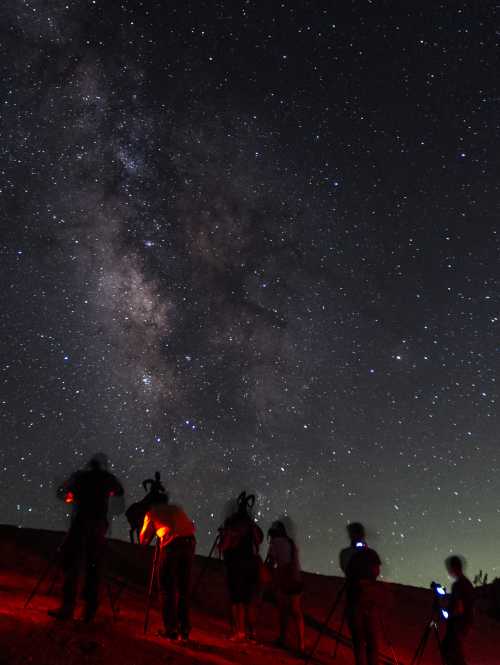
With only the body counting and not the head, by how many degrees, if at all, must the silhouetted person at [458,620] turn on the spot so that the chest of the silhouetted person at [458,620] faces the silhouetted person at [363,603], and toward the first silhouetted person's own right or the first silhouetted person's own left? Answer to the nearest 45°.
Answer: approximately 45° to the first silhouetted person's own left

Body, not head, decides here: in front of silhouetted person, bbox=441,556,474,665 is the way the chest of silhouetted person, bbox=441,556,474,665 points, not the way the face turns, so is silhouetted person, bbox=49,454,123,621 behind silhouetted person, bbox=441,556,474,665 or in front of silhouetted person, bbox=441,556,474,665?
in front

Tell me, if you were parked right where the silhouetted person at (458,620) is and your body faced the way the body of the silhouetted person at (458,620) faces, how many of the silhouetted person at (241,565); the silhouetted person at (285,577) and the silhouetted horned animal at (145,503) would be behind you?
0

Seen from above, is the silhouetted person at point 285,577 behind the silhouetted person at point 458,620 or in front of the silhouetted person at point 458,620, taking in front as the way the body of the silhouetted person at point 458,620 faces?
in front

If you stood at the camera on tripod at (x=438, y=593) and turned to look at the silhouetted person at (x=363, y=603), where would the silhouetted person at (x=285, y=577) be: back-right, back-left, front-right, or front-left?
front-right

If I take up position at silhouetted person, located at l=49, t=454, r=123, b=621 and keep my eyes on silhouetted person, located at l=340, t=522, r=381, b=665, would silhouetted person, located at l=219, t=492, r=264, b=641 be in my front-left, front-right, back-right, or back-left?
front-left

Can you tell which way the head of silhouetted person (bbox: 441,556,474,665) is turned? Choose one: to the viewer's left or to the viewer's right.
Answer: to the viewer's left

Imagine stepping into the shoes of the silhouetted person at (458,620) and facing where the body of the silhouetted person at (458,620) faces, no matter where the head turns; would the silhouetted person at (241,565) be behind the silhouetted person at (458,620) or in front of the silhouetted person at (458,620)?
in front

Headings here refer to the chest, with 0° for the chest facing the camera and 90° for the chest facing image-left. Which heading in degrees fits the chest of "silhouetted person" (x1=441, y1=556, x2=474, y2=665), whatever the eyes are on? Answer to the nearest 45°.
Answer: approximately 90°

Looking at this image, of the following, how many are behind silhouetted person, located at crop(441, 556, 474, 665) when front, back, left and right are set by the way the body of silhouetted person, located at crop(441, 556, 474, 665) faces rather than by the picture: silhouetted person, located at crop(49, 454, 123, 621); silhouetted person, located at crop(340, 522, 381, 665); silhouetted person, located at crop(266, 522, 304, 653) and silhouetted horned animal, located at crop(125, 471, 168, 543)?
0
